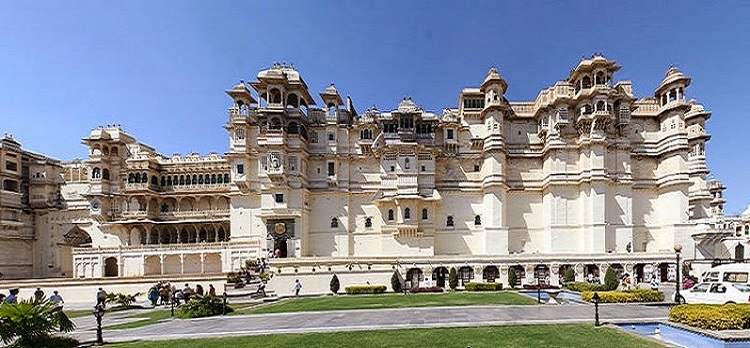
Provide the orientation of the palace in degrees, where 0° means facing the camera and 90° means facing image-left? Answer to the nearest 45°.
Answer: approximately 0°

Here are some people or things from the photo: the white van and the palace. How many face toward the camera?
1

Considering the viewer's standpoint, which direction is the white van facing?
facing to the left of the viewer
